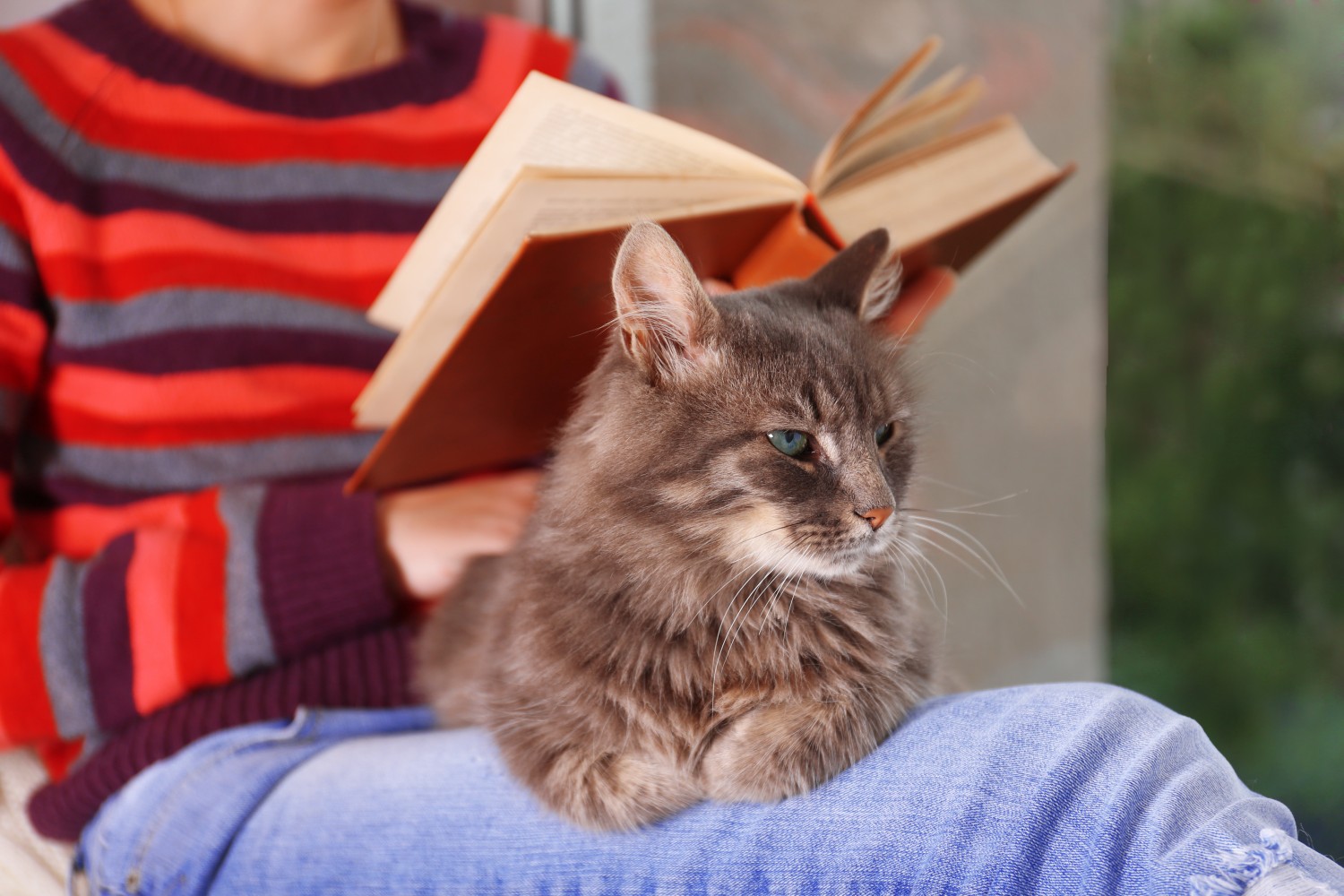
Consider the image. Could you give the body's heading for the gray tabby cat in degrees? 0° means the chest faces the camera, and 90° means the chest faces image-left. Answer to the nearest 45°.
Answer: approximately 315°

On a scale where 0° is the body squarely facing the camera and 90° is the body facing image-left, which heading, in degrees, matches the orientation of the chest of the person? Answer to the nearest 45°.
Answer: approximately 315°
